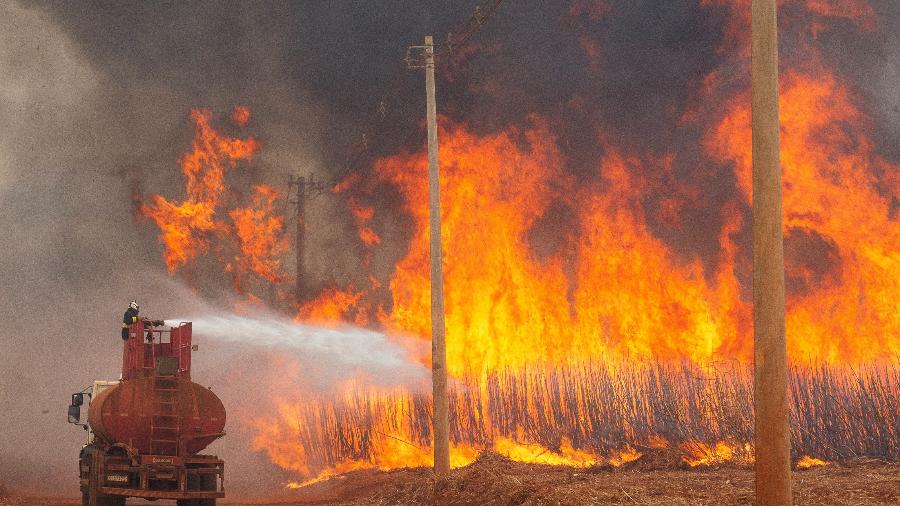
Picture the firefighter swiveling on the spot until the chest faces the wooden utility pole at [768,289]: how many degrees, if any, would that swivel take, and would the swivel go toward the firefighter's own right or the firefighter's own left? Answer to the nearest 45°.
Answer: approximately 45° to the firefighter's own right

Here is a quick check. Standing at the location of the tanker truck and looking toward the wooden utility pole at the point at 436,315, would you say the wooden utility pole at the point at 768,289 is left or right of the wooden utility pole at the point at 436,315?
right

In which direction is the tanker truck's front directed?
away from the camera

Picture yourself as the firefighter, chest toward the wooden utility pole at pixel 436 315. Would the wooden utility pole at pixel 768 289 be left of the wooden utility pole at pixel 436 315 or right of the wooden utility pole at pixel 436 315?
right

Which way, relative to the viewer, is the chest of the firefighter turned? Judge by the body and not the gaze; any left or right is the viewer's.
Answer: facing to the right of the viewer

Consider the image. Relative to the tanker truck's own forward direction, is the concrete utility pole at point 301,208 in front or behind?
in front

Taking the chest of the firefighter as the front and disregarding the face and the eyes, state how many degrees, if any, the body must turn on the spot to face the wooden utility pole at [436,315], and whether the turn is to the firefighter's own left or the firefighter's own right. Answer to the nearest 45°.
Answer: approximately 45° to the firefighter's own right
